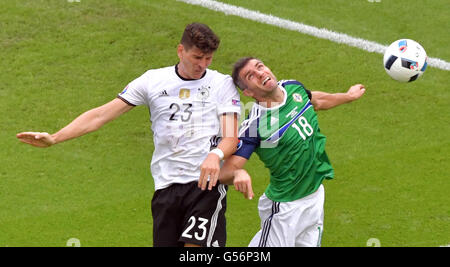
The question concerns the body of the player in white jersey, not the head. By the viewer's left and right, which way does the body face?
facing the viewer

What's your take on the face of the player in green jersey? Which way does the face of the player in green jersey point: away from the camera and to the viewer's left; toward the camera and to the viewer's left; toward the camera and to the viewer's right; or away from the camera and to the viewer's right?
toward the camera and to the viewer's right

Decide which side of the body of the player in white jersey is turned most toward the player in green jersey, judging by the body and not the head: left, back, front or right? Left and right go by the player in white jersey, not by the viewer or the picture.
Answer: left
